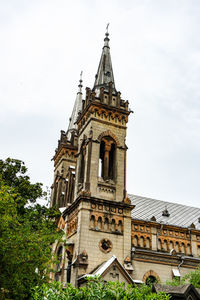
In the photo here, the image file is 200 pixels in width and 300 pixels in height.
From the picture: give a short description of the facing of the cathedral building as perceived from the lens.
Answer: facing the viewer and to the left of the viewer

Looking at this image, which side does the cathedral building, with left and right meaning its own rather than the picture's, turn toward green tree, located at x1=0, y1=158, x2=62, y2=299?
front
